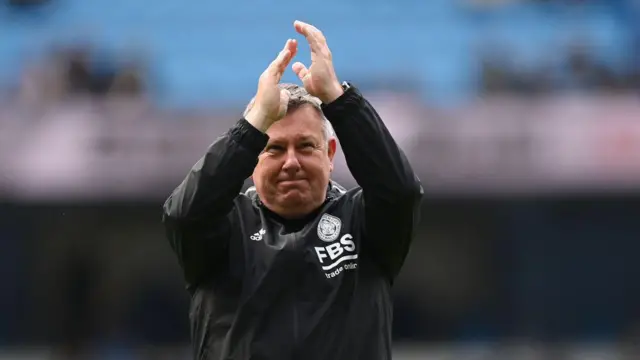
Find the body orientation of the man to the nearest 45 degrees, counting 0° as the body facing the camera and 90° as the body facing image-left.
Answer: approximately 0°

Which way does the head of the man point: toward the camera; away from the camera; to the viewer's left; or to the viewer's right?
toward the camera
